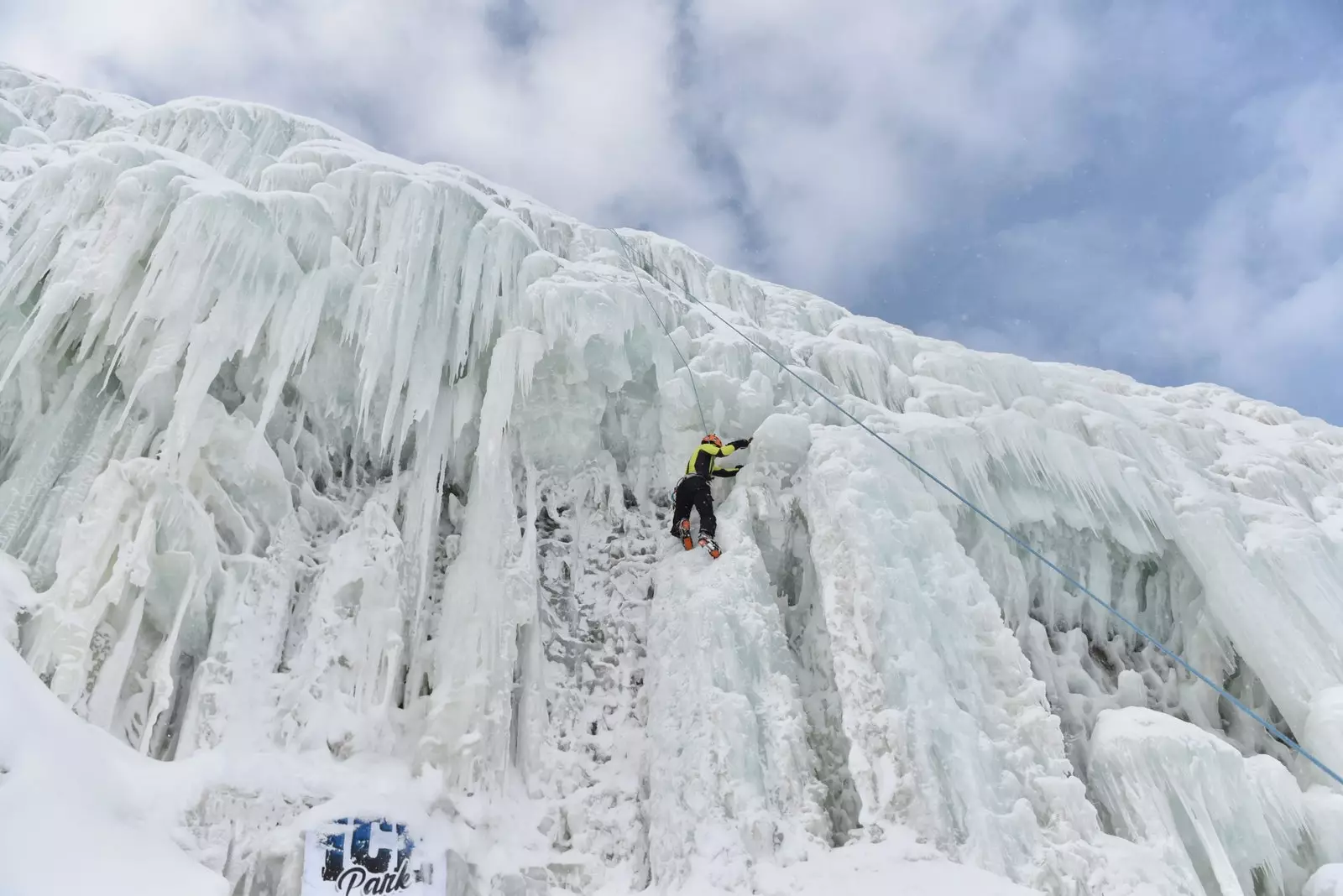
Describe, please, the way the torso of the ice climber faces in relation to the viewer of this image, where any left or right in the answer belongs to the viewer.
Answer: facing away from the viewer and to the right of the viewer
